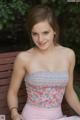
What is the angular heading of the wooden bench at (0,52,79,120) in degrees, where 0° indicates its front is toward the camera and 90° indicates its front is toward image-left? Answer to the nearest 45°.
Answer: approximately 0°
